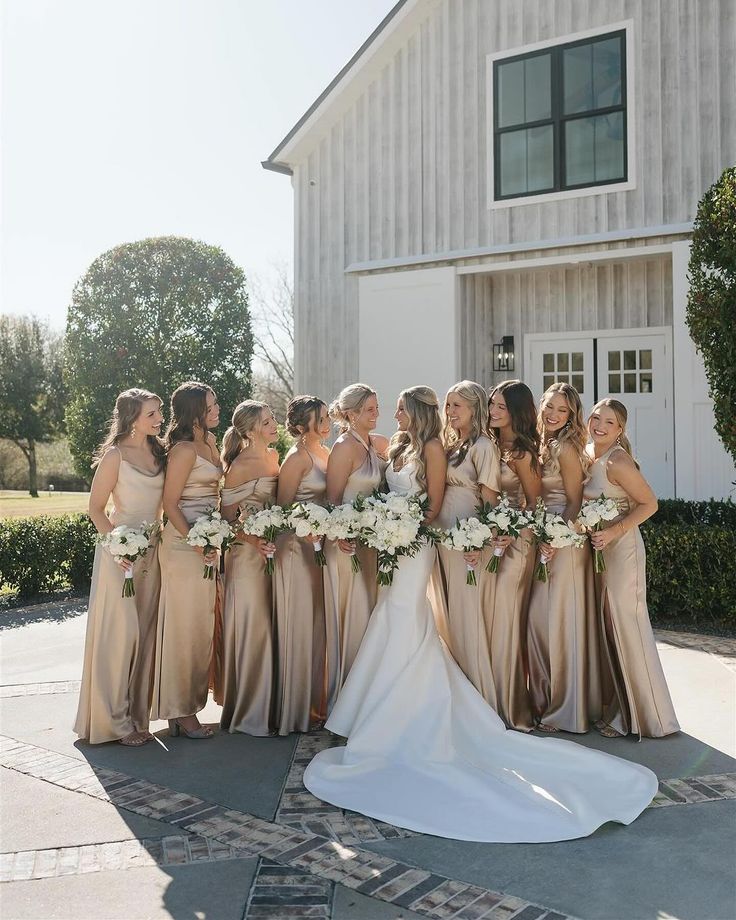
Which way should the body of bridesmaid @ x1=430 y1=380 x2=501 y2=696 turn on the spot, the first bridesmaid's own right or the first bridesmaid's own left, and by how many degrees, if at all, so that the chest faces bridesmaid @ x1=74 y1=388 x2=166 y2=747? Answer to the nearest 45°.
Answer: approximately 45° to the first bridesmaid's own right

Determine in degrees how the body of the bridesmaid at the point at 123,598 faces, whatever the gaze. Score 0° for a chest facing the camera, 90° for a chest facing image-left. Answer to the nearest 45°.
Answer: approximately 315°

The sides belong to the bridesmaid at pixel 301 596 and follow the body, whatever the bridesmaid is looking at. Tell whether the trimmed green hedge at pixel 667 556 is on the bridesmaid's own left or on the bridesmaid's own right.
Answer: on the bridesmaid's own left

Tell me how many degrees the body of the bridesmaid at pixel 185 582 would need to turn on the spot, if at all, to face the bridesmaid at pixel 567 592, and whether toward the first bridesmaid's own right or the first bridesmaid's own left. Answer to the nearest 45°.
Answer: approximately 45° to the first bridesmaid's own left

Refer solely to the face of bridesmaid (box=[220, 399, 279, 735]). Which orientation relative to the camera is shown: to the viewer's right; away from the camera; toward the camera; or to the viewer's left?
to the viewer's right

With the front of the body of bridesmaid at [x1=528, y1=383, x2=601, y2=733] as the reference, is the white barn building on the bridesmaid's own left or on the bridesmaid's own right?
on the bridesmaid's own right

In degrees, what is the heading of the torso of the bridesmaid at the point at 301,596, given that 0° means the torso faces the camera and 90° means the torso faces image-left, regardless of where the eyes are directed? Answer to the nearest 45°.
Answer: approximately 315°

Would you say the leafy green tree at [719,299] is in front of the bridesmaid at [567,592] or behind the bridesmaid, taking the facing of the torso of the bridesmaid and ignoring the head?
behind

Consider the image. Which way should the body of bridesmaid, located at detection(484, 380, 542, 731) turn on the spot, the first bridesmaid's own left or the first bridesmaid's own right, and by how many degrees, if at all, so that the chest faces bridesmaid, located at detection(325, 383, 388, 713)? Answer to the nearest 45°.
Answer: approximately 45° to the first bridesmaid's own right
